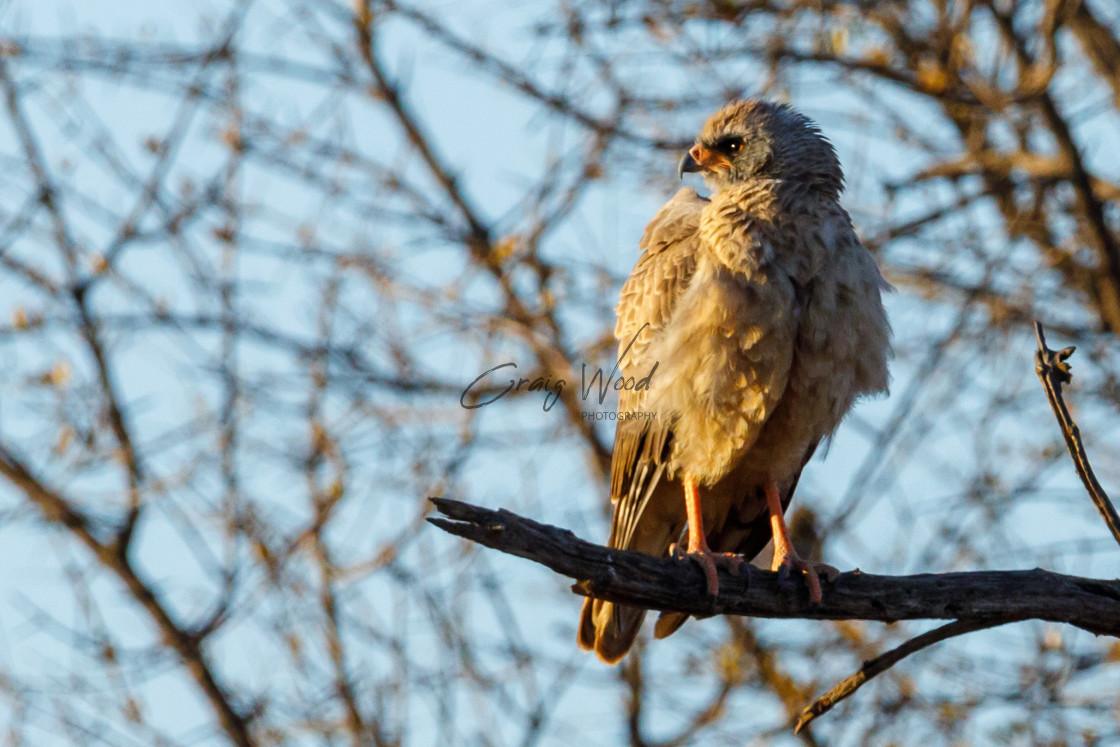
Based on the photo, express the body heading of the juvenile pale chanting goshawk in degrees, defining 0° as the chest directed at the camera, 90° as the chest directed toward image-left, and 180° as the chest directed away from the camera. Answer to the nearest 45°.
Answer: approximately 315°

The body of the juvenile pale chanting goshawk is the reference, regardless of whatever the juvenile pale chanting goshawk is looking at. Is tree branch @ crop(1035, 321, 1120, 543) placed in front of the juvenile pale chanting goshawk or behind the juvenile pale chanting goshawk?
in front
